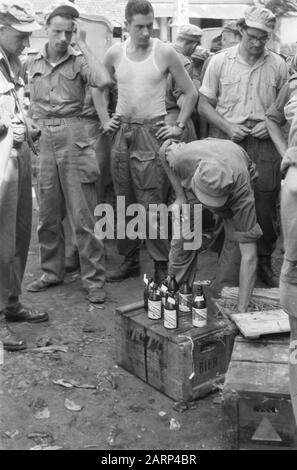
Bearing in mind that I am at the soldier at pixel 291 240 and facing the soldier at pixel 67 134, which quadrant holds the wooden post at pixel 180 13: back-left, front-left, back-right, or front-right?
front-right

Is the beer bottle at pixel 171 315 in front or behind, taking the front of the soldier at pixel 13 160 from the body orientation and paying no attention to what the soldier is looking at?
in front

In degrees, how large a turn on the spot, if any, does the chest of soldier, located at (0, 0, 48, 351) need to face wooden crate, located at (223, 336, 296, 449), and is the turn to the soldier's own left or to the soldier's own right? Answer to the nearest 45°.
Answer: approximately 45° to the soldier's own right

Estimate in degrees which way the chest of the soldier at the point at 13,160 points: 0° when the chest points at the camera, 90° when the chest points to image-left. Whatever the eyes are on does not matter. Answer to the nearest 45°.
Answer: approximately 270°

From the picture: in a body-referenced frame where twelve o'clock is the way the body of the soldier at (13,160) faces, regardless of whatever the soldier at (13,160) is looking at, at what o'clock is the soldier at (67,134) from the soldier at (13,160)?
the soldier at (67,134) is roughly at 10 o'clock from the soldier at (13,160).

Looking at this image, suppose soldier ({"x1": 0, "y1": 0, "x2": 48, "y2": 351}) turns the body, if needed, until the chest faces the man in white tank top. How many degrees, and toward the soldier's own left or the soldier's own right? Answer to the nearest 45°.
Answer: approximately 45° to the soldier's own left

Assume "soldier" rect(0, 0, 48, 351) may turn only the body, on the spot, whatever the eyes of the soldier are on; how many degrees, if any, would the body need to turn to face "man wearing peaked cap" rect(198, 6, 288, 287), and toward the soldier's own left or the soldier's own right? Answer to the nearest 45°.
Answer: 0° — they already face them

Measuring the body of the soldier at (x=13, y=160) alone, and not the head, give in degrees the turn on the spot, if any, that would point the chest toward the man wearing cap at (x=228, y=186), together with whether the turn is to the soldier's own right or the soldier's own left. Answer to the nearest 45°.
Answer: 0° — they already face them

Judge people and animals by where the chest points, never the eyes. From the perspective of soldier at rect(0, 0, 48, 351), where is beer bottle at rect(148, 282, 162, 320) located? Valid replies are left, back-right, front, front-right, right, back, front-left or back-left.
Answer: front-right

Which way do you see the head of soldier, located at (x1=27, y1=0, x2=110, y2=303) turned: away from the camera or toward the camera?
toward the camera
